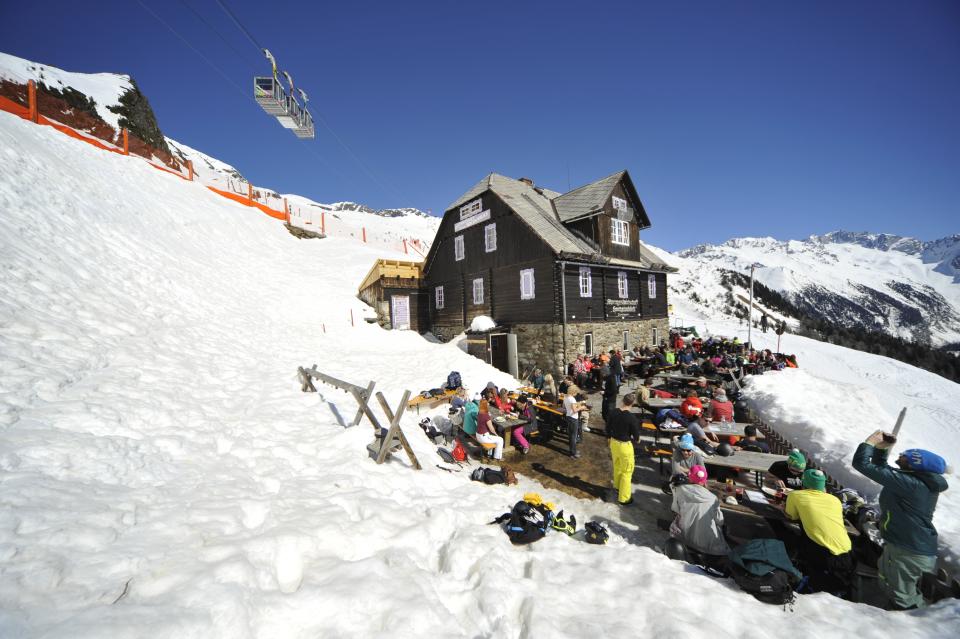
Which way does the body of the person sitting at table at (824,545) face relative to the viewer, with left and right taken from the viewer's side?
facing away from the viewer and to the left of the viewer

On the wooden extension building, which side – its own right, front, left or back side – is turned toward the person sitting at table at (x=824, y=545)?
front

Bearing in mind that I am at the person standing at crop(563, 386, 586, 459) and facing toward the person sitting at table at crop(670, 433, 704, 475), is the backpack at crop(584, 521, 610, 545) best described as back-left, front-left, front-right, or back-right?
front-right

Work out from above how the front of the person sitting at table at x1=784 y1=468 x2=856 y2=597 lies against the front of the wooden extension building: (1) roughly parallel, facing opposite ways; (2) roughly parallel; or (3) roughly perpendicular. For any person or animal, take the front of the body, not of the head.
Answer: roughly parallel, facing opposite ways

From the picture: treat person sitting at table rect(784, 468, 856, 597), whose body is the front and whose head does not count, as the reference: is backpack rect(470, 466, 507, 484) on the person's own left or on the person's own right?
on the person's own left

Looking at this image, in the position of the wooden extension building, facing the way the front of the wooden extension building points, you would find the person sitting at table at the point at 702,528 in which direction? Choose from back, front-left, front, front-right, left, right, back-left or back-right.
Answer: front

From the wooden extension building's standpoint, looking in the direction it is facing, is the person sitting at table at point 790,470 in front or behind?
in front

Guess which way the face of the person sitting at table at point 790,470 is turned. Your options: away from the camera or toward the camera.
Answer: toward the camera

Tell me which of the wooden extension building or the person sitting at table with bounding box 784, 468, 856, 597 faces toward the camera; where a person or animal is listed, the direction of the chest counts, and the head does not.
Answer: the wooden extension building

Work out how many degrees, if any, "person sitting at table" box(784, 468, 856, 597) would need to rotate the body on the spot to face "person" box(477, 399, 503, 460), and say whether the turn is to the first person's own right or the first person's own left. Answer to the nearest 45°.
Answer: approximately 45° to the first person's own left

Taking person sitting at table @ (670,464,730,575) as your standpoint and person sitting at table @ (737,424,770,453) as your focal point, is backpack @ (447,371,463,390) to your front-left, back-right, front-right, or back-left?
front-left

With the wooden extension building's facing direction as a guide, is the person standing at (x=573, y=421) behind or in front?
in front

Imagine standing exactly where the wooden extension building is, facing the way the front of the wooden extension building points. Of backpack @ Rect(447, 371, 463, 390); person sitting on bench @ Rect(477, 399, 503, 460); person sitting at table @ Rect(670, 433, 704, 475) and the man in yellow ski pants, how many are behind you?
0

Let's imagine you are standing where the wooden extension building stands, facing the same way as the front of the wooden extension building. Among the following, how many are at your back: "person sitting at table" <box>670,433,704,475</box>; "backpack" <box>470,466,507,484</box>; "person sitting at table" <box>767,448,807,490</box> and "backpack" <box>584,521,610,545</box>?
0

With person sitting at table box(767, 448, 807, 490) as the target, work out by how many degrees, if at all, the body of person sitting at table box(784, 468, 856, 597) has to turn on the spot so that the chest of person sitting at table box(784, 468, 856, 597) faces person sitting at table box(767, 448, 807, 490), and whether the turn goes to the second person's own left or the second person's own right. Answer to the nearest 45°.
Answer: approximately 45° to the second person's own right

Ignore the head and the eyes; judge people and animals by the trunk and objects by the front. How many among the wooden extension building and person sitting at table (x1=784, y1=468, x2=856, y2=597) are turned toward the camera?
1

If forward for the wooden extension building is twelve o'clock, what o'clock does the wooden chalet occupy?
The wooden chalet is roughly at 10 o'clock from the wooden extension building.

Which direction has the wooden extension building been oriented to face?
toward the camera

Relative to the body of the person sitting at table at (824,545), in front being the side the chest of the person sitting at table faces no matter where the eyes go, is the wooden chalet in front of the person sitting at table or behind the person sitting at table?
in front
